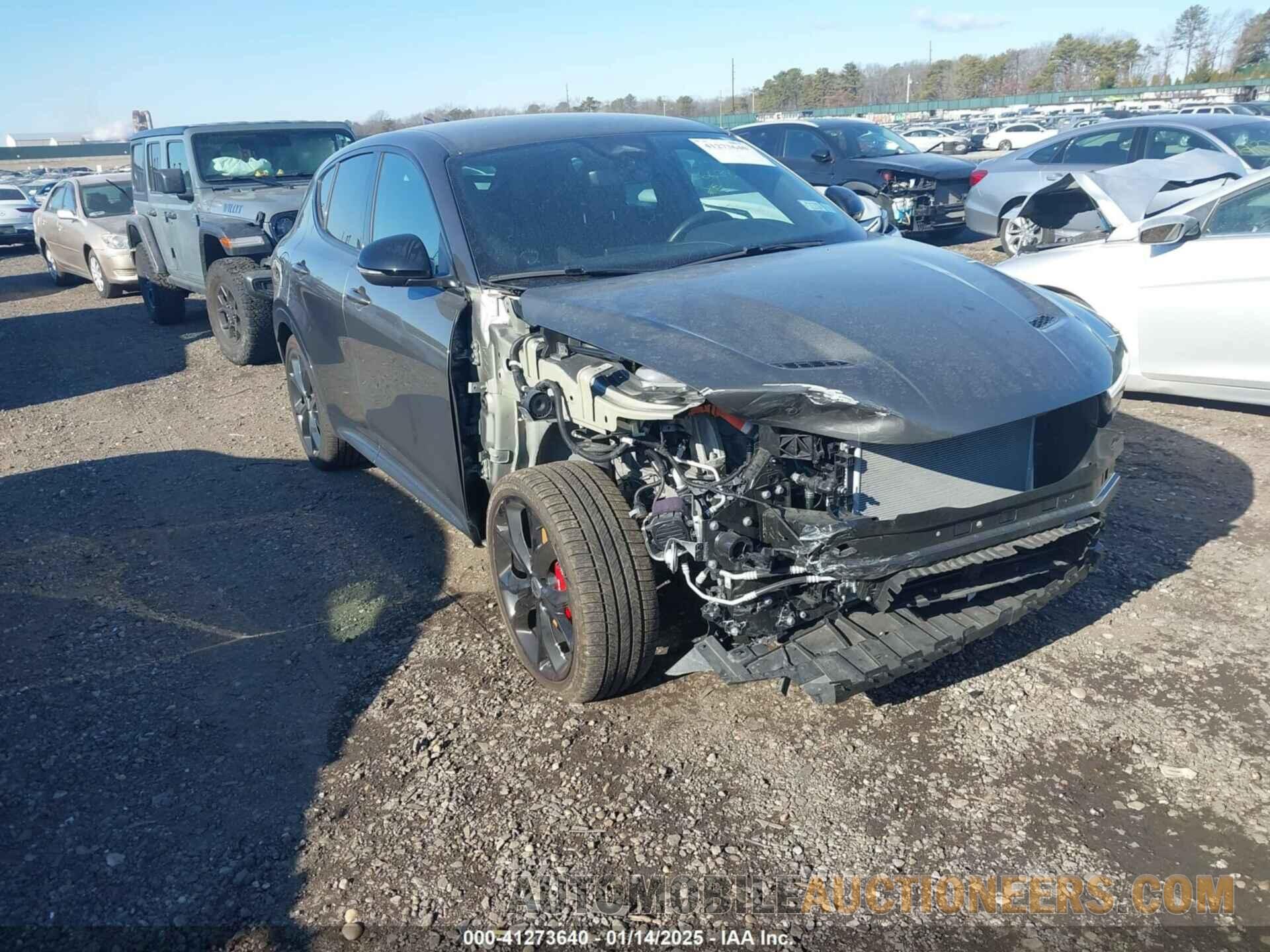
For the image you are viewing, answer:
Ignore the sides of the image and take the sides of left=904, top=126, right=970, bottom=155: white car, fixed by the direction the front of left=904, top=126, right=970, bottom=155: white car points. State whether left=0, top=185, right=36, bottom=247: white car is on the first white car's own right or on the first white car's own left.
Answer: on the first white car's own right

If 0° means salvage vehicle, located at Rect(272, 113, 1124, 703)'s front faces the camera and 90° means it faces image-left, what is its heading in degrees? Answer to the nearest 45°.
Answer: approximately 315°

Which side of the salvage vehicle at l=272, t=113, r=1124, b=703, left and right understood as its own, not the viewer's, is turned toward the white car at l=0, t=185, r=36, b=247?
back
